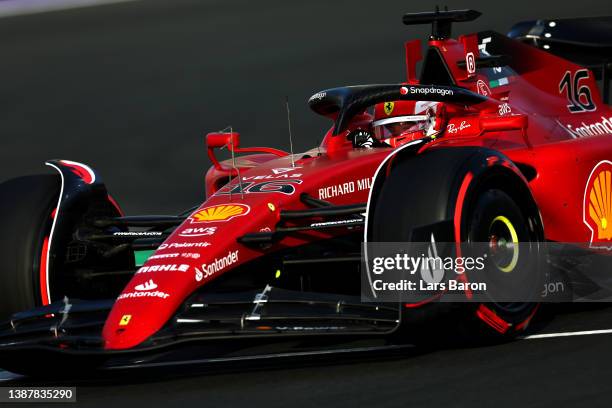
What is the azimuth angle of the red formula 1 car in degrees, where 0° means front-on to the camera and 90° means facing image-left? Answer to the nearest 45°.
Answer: approximately 45°
